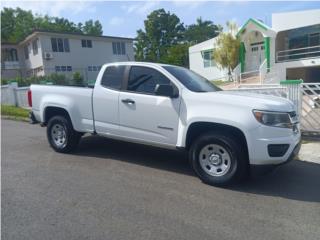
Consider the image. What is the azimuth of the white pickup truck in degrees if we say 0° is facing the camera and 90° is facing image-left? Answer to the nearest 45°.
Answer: approximately 315°

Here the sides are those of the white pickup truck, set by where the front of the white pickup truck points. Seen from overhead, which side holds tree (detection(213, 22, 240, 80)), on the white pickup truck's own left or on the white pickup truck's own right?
on the white pickup truck's own left

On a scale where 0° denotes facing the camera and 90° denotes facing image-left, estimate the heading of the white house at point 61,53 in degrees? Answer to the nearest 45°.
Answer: approximately 45°

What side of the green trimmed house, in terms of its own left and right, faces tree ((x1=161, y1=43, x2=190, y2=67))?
right

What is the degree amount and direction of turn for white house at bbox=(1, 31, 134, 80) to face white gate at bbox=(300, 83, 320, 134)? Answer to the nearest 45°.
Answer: approximately 45° to its left

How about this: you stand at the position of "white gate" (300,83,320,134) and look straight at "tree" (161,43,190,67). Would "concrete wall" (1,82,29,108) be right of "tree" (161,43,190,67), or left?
left

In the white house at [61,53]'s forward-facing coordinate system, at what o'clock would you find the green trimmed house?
The green trimmed house is roughly at 9 o'clock from the white house.

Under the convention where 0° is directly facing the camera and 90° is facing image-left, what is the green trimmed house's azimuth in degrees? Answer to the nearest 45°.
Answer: approximately 45°

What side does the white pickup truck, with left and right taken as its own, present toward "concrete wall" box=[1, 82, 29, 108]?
back

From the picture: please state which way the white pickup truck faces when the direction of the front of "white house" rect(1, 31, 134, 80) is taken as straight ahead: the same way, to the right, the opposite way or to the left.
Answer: to the left

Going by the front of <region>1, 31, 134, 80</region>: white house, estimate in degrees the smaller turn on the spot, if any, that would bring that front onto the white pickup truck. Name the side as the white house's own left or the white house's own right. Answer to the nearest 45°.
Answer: approximately 45° to the white house's own left

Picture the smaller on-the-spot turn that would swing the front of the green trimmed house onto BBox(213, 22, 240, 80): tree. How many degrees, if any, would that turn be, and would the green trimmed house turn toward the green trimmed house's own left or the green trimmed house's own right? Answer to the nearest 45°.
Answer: approximately 45° to the green trimmed house's own right

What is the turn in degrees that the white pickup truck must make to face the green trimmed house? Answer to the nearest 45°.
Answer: approximately 90° to its left
